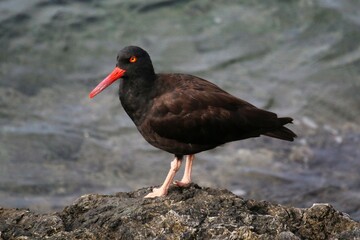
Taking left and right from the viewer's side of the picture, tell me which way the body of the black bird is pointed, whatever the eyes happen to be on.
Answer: facing to the left of the viewer
